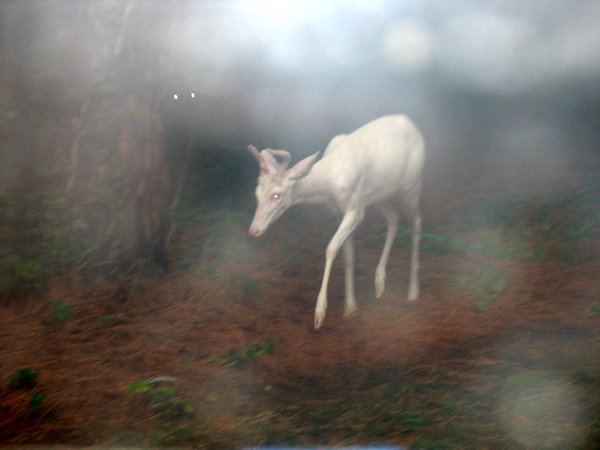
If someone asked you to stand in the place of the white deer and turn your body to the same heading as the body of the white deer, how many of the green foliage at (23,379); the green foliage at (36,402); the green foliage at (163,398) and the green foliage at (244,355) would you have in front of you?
4

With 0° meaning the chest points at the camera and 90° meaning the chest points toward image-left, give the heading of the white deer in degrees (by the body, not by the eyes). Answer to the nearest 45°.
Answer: approximately 45°

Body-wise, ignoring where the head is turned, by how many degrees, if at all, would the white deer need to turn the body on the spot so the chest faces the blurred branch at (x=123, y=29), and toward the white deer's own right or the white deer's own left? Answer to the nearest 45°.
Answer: approximately 45° to the white deer's own right

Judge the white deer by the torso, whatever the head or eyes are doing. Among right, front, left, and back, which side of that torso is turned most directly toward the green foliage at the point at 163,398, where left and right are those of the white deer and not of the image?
front

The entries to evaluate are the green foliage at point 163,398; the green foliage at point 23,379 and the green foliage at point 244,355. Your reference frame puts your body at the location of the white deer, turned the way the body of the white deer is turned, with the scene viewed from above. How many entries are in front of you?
3

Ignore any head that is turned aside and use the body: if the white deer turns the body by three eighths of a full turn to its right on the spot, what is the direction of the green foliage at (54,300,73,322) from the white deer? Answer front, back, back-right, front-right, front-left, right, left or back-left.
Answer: left

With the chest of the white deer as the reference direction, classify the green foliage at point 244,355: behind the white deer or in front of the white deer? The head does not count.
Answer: in front

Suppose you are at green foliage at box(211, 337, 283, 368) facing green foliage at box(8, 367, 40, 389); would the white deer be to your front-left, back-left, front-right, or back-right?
back-right

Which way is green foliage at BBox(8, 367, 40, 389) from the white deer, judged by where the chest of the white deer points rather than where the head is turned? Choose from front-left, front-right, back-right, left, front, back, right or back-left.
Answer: front

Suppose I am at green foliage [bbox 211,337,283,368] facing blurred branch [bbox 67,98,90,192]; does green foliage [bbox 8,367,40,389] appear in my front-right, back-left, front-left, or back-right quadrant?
front-left

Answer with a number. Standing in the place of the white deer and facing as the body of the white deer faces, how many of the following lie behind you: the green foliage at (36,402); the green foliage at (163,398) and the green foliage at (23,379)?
0
